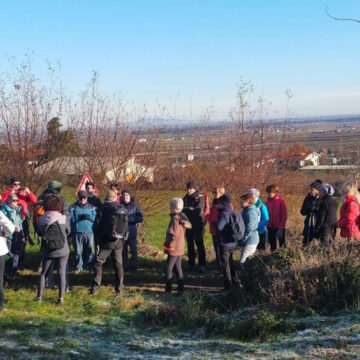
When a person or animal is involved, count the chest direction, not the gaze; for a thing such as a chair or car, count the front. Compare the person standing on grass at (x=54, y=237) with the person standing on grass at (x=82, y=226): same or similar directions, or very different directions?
very different directions

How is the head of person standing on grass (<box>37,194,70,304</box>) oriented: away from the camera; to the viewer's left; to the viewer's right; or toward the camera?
away from the camera

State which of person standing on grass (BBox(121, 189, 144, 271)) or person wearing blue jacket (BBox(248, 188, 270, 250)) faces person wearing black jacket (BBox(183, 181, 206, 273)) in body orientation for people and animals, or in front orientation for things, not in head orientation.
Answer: the person wearing blue jacket

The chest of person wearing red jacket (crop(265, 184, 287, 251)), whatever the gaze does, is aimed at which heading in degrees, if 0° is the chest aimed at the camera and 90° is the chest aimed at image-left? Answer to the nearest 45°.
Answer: approximately 45°

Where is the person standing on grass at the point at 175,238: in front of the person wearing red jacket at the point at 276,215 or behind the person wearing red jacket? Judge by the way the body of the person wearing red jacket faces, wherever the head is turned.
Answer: in front

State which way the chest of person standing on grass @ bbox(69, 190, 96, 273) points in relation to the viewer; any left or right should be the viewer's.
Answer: facing the viewer

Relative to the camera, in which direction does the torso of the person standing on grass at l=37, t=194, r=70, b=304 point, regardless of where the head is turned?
away from the camera

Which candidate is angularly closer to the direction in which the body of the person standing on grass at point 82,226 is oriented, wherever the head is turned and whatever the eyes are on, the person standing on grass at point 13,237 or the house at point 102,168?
the person standing on grass

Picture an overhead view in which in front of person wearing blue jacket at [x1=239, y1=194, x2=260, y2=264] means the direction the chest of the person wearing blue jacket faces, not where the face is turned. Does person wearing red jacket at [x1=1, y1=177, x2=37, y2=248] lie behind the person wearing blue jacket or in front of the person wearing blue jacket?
in front

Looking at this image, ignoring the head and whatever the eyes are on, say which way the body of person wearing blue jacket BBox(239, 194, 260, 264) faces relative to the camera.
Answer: to the viewer's left

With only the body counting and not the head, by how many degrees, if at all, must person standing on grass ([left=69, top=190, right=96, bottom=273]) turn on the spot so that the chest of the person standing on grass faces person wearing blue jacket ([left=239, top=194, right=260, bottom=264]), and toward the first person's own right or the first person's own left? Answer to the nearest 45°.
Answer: approximately 45° to the first person's own left

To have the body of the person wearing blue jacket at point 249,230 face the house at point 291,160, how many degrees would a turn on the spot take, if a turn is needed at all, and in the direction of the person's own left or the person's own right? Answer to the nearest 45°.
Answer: approximately 90° to the person's own right
